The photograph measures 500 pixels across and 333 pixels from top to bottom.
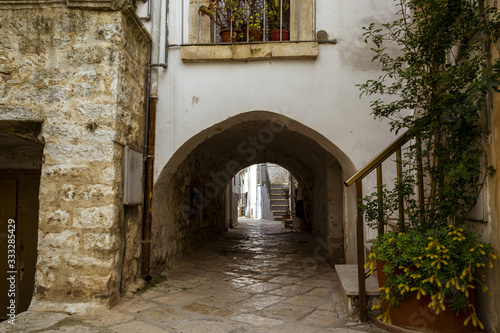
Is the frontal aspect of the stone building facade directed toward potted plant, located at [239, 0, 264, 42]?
no

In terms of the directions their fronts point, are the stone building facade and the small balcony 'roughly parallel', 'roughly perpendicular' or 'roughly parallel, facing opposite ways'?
roughly parallel

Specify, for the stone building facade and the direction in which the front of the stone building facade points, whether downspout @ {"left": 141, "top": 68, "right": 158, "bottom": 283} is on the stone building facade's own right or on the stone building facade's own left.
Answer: on the stone building facade's own left

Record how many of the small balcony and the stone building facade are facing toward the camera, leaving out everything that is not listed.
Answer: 2

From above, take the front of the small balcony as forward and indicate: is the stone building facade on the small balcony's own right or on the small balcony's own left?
on the small balcony's own right

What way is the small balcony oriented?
toward the camera

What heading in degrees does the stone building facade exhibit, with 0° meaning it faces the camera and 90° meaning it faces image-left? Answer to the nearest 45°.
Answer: approximately 0°

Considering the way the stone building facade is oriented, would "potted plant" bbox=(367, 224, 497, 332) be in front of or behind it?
in front

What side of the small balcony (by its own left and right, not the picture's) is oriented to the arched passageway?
back

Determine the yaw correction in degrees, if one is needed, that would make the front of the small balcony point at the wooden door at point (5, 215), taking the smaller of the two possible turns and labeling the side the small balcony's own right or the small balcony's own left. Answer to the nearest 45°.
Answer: approximately 90° to the small balcony's own right

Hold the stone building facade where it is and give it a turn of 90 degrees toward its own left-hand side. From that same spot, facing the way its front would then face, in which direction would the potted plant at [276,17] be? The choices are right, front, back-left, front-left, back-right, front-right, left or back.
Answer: front

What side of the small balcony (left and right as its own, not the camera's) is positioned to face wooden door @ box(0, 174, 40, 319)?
right

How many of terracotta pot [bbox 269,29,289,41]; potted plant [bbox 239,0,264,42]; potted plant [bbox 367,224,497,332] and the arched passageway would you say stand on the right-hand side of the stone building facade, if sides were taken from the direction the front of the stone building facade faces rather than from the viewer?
0

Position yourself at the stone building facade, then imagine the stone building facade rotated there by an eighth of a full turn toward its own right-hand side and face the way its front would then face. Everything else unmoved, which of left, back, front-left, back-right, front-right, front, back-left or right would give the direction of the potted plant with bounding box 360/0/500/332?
left
